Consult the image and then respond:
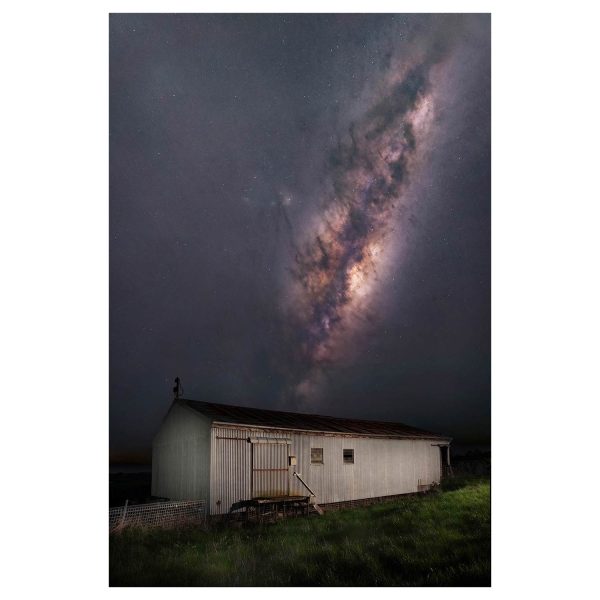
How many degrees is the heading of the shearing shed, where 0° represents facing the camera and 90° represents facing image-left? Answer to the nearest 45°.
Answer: approximately 315°
